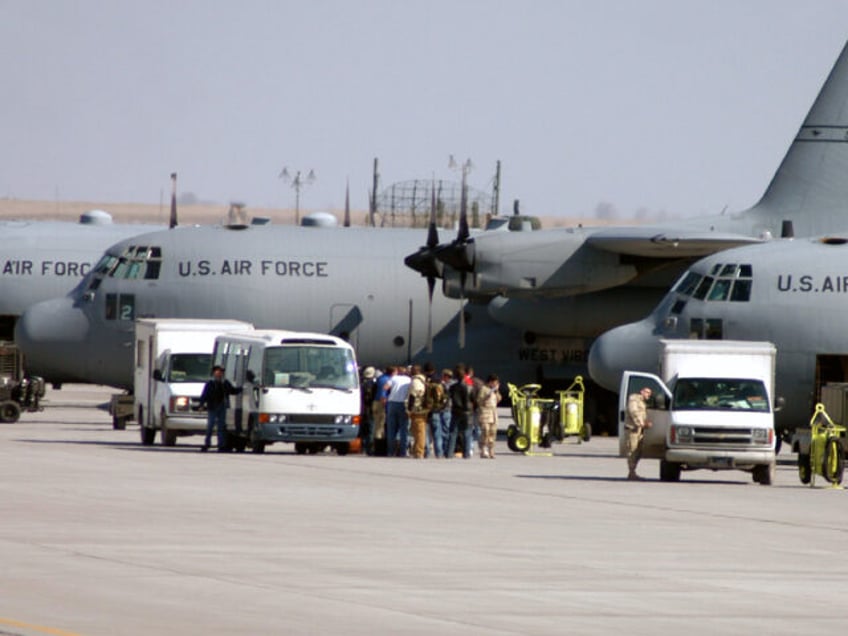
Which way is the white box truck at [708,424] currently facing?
toward the camera

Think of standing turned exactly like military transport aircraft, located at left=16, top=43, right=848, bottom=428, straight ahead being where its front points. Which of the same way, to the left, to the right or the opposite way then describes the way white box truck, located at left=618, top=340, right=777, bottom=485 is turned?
to the left

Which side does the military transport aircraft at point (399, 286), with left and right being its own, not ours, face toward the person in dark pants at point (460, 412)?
left

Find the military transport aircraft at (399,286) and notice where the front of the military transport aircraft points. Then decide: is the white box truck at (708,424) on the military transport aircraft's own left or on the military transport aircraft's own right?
on the military transport aircraft's own left

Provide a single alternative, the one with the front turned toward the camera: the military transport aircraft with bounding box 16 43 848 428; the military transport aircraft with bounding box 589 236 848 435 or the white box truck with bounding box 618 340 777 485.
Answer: the white box truck

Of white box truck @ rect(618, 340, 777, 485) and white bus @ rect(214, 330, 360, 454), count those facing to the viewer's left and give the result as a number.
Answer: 0

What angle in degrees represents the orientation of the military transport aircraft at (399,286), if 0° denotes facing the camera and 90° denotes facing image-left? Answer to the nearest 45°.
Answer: approximately 90°

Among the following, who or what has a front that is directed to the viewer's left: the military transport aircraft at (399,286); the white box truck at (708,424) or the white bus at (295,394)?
the military transport aircraft

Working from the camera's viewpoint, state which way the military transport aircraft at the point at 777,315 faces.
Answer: facing to the left of the viewer

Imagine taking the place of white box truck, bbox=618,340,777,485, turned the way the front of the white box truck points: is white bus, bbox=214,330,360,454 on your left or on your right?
on your right

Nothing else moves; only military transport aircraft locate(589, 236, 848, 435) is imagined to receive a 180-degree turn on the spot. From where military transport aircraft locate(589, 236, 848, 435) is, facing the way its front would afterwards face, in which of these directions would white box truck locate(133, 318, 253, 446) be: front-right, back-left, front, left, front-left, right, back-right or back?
back

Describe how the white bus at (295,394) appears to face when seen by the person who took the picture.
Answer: facing the viewer and to the right of the viewer
